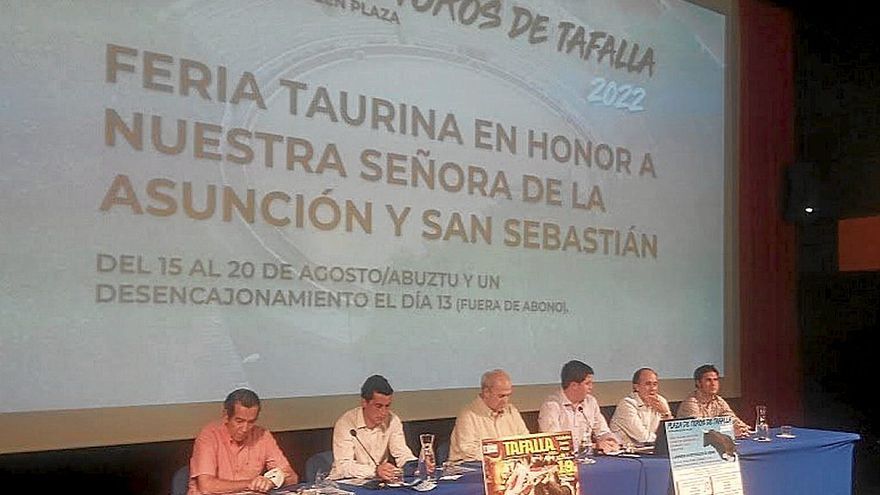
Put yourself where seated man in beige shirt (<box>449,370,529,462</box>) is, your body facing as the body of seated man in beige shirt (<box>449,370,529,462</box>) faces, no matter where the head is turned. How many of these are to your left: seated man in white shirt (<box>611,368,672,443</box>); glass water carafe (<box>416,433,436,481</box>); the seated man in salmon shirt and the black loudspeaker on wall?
2

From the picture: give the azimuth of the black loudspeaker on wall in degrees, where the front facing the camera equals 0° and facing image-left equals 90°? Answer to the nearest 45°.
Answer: approximately 45°

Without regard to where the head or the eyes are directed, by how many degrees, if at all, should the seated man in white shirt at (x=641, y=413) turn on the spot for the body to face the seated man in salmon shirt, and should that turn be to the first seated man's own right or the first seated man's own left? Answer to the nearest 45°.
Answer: approximately 90° to the first seated man's own right

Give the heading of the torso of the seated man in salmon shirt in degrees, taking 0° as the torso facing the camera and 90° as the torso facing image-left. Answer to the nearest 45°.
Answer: approximately 315°

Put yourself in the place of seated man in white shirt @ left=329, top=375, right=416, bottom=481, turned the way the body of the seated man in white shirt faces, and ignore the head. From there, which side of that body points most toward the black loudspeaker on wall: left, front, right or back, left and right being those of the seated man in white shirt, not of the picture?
left

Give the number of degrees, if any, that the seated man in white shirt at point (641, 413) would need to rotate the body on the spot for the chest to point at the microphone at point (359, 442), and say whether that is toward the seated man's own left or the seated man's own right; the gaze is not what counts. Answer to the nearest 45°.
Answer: approximately 90° to the seated man's own right

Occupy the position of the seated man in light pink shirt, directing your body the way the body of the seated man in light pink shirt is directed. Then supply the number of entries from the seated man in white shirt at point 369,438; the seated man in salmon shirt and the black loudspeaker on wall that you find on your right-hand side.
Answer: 2

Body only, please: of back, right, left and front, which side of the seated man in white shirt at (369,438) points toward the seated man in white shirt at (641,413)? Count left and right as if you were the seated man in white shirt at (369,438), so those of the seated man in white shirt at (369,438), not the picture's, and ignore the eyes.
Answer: left

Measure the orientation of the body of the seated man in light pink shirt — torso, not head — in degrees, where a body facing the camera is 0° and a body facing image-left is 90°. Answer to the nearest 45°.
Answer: approximately 315°

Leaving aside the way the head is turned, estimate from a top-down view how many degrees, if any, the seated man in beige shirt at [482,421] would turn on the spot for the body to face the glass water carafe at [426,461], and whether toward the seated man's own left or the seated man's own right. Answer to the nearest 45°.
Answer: approximately 45° to the seated man's own right
